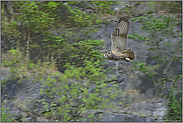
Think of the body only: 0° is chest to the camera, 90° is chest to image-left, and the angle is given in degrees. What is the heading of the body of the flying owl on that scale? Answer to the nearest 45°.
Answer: approximately 90°
